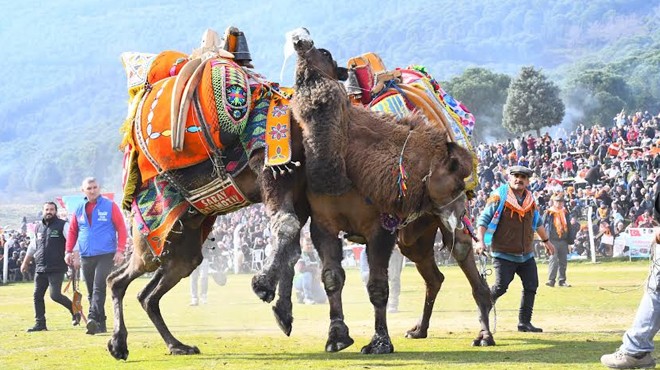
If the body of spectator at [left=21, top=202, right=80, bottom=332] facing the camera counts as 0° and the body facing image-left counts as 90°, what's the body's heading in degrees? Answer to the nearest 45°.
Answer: approximately 45°
